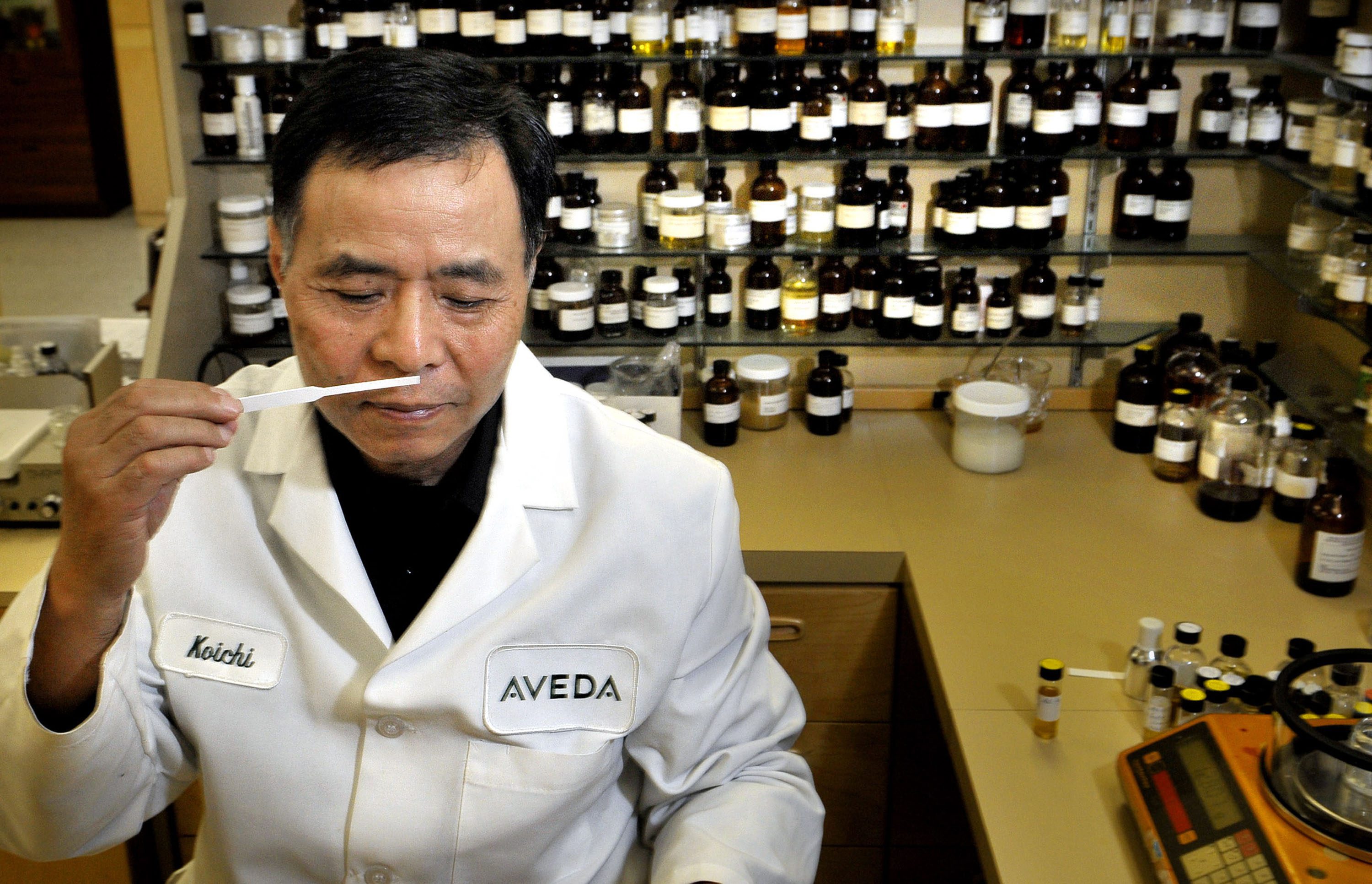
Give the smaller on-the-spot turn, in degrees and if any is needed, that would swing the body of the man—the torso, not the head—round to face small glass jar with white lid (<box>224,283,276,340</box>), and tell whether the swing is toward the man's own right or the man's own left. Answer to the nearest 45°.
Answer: approximately 180°

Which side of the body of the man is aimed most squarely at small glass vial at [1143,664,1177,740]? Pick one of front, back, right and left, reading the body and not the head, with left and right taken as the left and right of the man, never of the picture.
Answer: left

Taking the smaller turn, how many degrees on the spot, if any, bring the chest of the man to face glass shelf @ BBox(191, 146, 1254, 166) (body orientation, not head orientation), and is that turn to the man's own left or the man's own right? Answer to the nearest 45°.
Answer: approximately 135° to the man's own left

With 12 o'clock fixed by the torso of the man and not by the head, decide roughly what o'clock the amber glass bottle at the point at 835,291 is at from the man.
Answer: The amber glass bottle is roughly at 7 o'clock from the man.

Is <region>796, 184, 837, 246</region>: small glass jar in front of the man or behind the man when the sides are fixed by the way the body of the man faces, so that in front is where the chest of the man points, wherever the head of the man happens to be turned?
behind

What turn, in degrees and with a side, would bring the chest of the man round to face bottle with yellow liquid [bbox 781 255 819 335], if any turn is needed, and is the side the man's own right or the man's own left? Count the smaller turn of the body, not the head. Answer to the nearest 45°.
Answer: approximately 135° to the man's own left

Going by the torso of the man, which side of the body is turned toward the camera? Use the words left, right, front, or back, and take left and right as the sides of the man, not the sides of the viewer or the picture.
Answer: front

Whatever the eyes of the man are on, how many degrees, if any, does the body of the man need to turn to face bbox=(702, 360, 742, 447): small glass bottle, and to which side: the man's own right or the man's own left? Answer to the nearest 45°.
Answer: approximately 135° to the man's own left

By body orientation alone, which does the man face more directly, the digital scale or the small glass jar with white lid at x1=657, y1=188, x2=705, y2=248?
the digital scale

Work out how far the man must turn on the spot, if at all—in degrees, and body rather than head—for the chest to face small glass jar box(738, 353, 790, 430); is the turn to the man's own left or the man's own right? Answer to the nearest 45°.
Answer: approximately 135° to the man's own left

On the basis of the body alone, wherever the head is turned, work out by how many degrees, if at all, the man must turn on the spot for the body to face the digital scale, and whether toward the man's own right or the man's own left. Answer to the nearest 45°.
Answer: approximately 90° to the man's own left

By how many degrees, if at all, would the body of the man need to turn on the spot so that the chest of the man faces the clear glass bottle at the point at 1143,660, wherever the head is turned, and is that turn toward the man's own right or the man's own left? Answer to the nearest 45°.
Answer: approximately 90° to the man's own left

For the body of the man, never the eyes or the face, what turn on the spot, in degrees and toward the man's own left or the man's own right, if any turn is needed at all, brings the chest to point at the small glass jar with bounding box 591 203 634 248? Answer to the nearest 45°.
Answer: approximately 180°

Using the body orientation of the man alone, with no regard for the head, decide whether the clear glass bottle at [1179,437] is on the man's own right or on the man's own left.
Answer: on the man's own left

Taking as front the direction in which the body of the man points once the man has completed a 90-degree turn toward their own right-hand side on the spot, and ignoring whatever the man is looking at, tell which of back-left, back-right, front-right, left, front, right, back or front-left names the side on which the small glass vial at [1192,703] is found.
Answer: back
